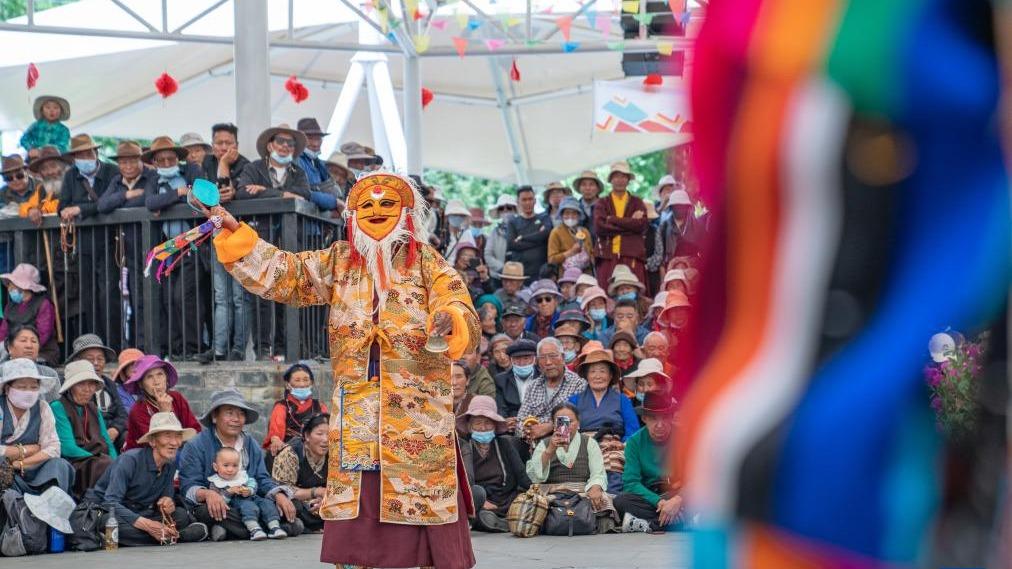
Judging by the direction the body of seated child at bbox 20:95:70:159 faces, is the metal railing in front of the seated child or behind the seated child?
in front

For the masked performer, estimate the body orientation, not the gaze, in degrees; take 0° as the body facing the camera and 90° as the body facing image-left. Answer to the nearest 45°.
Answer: approximately 0°

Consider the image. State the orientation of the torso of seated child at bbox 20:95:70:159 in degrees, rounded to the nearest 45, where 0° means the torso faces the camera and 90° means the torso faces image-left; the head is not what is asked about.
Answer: approximately 0°

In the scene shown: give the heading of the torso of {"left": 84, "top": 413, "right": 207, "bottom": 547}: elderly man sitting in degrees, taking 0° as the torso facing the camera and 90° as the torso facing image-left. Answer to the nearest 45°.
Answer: approximately 315°

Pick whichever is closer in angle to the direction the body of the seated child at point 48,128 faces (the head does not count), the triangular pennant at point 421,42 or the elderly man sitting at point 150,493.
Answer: the elderly man sitting

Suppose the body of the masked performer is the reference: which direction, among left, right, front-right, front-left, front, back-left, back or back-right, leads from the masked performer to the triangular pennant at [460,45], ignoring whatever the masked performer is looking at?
back

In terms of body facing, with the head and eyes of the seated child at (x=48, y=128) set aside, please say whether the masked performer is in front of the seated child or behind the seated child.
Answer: in front

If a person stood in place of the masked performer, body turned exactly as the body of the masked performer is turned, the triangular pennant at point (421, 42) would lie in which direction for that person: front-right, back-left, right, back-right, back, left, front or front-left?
back

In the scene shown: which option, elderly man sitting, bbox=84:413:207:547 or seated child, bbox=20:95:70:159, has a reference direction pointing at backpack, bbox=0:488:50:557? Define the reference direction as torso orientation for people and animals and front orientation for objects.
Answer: the seated child

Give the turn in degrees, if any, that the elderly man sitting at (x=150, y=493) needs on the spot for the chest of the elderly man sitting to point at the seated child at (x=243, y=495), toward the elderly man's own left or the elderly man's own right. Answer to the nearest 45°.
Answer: approximately 45° to the elderly man's own left

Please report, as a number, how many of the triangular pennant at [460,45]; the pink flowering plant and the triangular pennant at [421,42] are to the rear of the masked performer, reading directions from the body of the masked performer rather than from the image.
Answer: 2
